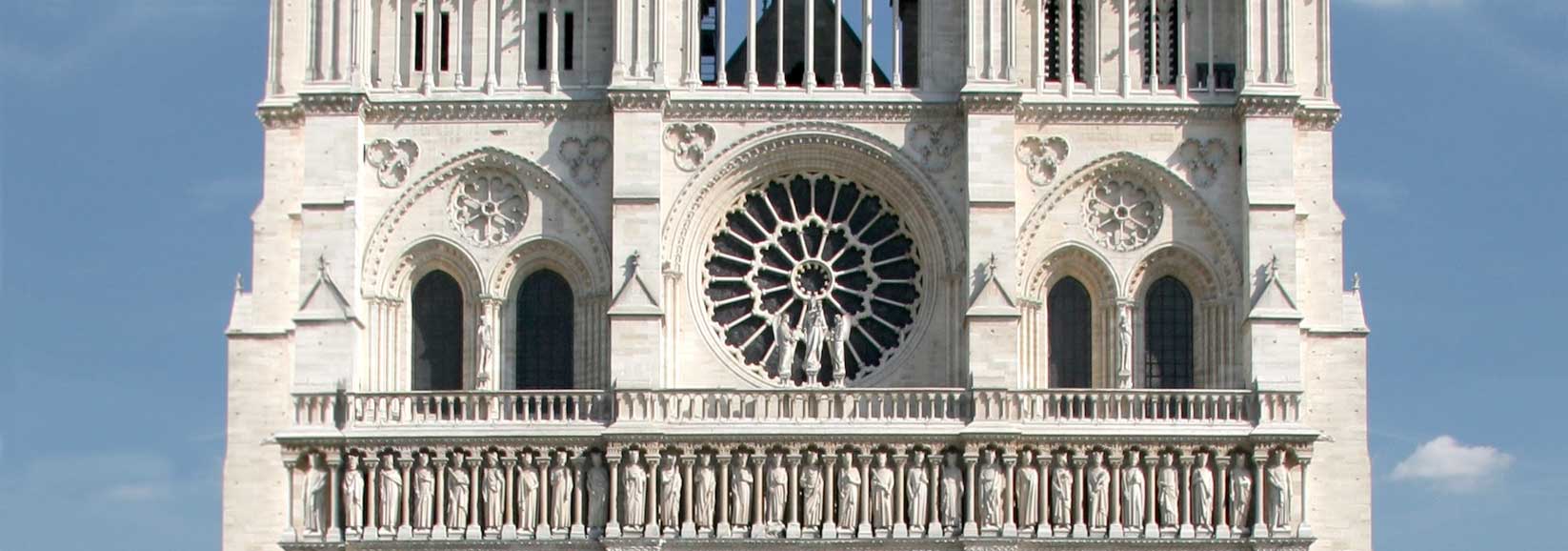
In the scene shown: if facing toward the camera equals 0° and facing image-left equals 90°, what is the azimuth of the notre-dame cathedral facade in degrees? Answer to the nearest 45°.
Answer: approximately 0°
